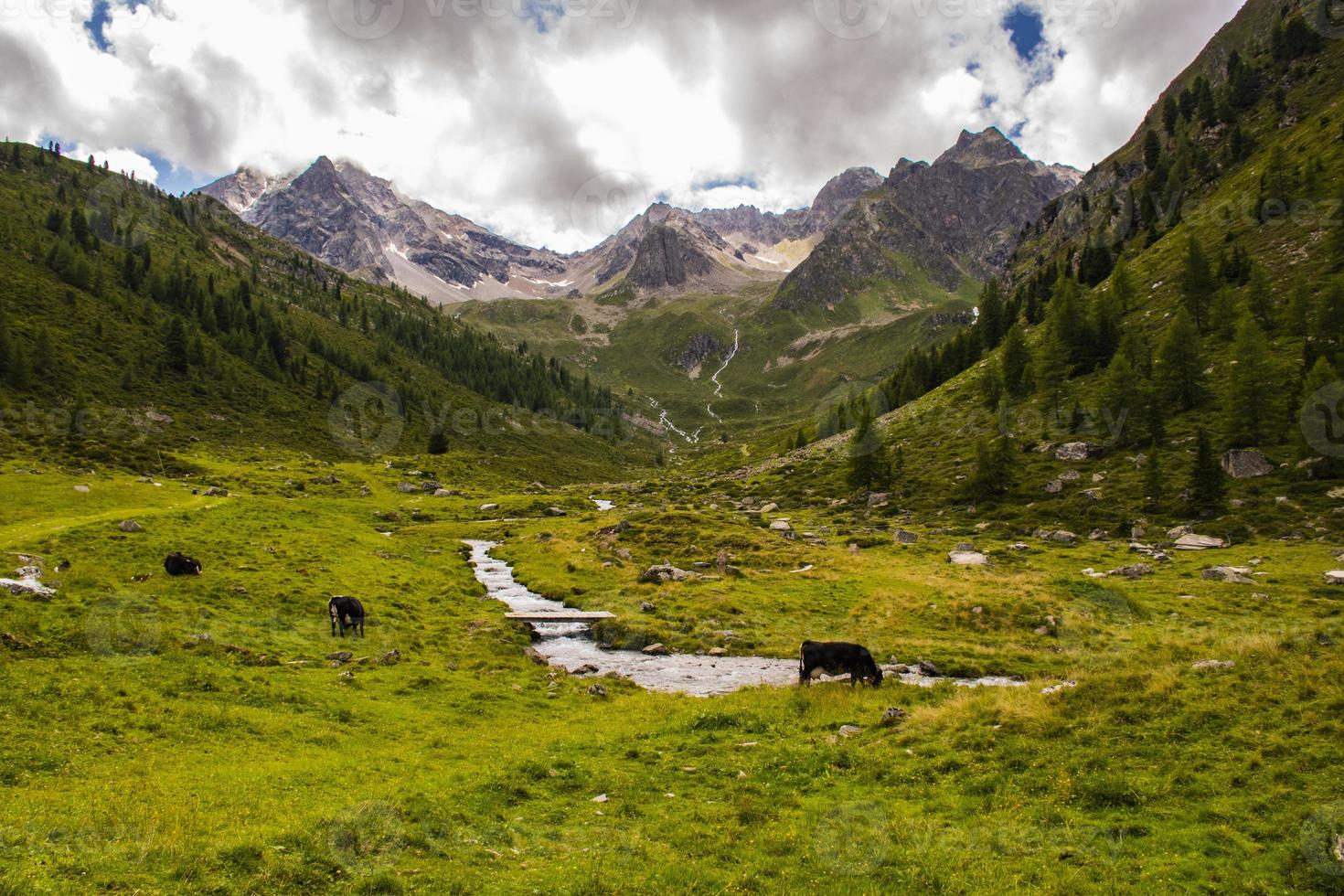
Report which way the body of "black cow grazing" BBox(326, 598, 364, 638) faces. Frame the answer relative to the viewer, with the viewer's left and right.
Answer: facing the viewer and to the left of the viewer

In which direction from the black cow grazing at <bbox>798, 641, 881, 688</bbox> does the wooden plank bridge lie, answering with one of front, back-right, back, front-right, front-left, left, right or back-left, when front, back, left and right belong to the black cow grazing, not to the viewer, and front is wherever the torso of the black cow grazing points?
back-left

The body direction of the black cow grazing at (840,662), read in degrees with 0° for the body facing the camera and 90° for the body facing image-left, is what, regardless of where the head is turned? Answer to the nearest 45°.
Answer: approximately 270°

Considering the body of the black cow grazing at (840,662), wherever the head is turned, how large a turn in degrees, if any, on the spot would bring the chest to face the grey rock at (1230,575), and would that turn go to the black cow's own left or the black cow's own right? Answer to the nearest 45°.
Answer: approximately 45° to the black cow's own left

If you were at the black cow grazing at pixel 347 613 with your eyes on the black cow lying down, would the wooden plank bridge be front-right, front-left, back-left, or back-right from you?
back-right

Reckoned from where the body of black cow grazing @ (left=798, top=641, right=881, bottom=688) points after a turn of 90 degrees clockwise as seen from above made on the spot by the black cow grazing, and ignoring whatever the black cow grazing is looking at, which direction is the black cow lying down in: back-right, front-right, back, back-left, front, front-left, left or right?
right

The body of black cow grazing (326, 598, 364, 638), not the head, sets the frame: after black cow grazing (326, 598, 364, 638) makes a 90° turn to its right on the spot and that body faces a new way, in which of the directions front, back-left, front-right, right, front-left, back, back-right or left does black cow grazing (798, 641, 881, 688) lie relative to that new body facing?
back

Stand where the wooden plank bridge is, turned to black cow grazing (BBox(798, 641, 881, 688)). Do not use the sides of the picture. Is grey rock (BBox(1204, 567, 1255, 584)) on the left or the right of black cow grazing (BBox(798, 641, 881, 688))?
left
